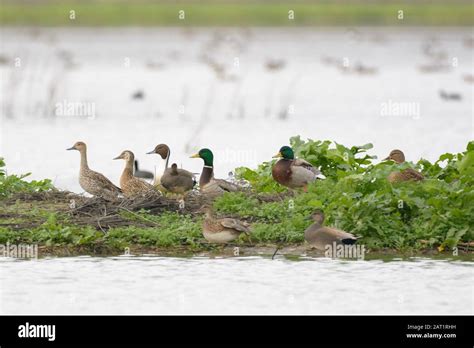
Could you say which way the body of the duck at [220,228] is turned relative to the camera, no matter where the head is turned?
to the viewer's left

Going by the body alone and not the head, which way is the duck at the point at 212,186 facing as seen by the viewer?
to the viewer's left

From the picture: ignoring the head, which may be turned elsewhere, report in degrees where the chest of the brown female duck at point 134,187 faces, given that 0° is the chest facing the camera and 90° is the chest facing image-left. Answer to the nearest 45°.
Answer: approximately 90°

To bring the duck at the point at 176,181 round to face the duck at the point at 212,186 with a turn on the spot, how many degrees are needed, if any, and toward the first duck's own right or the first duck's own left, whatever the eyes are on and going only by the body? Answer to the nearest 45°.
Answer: approximately 180°

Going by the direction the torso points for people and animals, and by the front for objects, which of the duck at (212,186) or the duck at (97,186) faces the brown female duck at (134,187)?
the duck at (212,186)

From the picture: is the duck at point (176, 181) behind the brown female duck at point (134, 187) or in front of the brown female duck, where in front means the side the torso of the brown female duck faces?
behind

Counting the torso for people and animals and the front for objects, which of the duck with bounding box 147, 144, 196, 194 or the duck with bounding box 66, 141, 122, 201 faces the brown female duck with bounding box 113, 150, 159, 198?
the duck with bounding box 147, 144, 196, 194

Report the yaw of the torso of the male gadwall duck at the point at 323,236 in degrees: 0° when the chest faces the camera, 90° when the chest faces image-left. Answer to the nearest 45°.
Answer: approximately 90°

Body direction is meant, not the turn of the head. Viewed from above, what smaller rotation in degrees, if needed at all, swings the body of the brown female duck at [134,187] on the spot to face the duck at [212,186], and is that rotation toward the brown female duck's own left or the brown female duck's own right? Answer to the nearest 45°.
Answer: approximately 180°

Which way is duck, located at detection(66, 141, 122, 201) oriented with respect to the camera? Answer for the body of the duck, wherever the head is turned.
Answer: to the viewer's left

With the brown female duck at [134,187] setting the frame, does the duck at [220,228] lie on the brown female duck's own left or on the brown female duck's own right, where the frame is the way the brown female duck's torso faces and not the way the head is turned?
on the brown female duck's own left

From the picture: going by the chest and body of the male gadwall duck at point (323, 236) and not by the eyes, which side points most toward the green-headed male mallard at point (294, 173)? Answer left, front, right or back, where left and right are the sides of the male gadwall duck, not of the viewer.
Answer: right

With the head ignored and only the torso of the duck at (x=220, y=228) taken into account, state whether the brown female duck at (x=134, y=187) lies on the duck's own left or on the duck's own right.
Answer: on the duck's own right

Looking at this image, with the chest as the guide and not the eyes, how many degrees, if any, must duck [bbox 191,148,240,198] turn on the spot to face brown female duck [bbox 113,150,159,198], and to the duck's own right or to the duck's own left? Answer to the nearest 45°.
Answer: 0° — it already faces it
